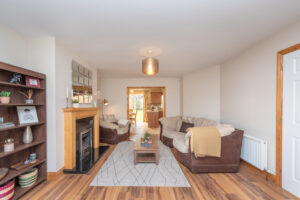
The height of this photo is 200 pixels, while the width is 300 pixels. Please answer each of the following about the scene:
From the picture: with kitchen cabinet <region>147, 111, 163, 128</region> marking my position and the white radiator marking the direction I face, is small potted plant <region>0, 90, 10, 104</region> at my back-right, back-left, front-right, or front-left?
front-right

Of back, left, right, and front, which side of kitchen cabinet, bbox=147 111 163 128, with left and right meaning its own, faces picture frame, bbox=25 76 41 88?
front

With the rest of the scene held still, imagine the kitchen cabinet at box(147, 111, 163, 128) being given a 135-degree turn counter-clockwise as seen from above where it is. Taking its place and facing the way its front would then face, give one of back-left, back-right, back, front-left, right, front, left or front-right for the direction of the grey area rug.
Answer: back-right

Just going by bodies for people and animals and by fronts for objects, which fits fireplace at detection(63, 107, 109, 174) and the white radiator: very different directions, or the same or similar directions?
very different directions

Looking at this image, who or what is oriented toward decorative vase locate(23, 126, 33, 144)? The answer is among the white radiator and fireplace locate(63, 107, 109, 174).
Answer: the white radiator

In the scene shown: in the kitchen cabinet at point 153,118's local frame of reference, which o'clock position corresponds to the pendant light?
The pendant light is roughly at 12 o'clock from the kitchen cabinet.

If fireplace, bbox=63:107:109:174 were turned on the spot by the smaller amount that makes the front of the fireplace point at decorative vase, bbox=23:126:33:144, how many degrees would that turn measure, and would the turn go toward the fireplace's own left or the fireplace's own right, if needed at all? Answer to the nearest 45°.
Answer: approximately 90° to the fireplace's own right

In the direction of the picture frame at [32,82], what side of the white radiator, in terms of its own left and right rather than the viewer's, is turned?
front

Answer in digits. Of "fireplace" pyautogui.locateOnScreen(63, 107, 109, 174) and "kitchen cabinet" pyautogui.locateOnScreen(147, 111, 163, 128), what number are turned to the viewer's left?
0

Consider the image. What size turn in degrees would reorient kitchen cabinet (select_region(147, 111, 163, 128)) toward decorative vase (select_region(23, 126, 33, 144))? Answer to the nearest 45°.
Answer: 0° — it already faces it

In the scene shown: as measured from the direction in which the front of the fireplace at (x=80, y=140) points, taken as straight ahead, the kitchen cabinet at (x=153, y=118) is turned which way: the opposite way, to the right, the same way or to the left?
to the right

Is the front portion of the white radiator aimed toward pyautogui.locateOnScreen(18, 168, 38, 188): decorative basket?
yes

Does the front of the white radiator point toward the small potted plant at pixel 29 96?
yes

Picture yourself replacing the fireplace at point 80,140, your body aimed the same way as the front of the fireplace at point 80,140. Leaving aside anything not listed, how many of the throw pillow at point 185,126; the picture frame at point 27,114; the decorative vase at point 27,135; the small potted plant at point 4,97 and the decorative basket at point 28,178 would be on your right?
4

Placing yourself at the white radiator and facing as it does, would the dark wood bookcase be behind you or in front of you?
in front

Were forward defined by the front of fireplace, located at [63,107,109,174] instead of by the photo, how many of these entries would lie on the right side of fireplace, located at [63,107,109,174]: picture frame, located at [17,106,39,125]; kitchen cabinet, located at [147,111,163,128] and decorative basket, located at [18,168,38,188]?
2

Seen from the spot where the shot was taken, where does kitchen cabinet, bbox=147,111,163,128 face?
facing the viewer

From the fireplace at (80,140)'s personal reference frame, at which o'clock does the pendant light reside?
The pendant light is roughly at 12 o'clock from the fireplace.

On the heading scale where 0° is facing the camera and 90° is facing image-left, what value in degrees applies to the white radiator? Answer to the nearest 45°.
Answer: approximately 45°
